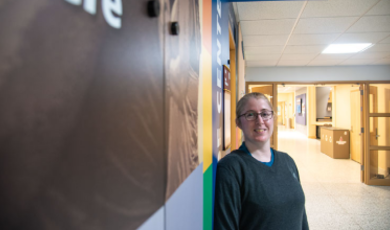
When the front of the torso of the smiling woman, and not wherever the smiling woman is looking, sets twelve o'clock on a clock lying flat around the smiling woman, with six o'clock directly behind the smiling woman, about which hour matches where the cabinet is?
The cabinet is roughly at 8 o'clock from the smiling woman.

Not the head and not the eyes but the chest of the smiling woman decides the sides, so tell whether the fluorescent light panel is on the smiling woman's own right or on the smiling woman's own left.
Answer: on the smiling woman's own left

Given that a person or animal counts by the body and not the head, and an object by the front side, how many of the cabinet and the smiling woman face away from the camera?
0

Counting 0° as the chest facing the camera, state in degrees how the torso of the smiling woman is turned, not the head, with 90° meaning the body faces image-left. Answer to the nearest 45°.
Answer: approximately 315°

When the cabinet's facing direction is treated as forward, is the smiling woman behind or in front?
in front

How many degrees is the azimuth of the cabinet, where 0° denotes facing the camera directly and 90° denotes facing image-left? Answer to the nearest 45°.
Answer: approximately 45°

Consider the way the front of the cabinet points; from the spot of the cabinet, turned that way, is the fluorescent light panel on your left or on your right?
on your left
